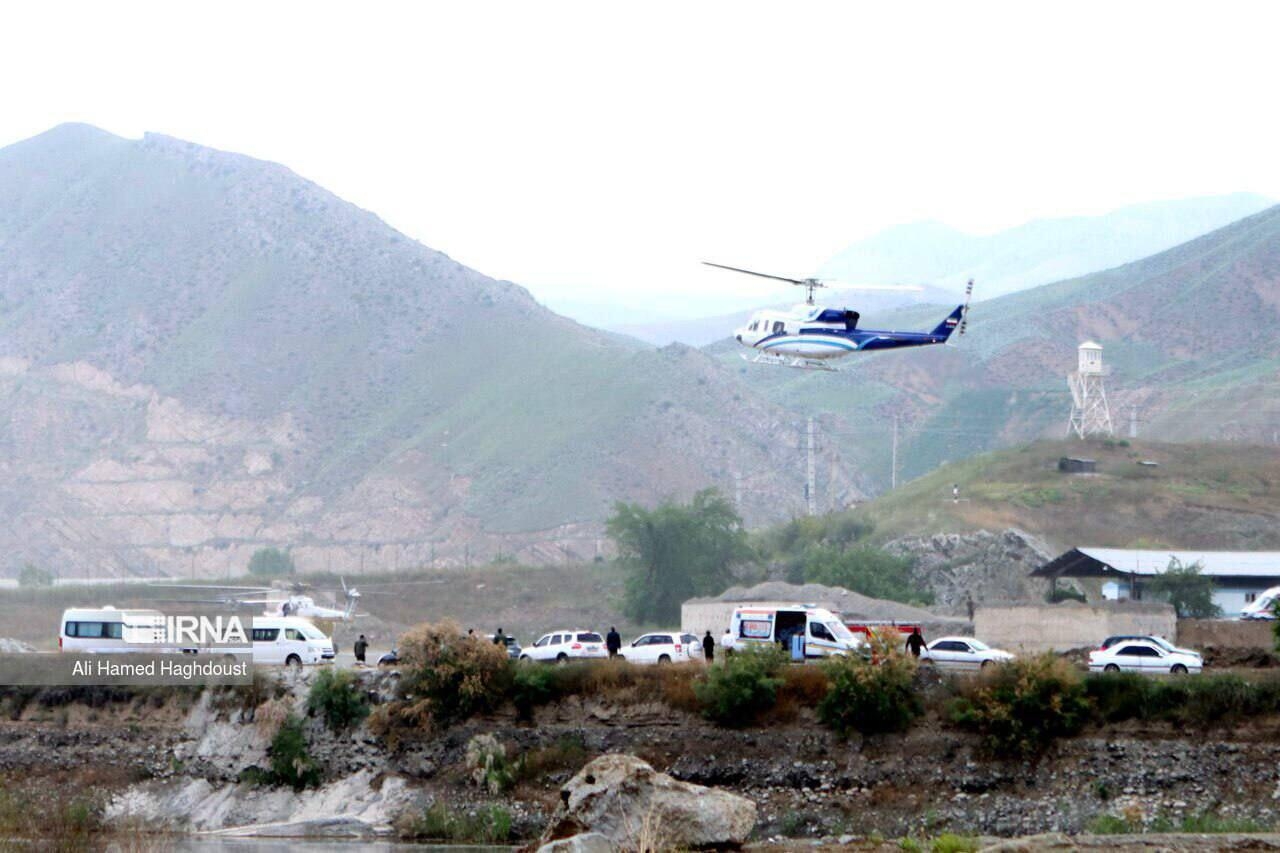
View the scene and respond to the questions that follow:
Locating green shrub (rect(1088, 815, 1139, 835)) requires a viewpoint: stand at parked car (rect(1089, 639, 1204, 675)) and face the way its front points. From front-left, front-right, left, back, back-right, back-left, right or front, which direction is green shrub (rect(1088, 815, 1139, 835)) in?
right

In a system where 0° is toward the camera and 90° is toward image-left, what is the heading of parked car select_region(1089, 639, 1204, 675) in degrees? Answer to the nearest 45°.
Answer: approximately 270°

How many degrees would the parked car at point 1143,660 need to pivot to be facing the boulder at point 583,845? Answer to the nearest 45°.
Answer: approximately 90° to its right

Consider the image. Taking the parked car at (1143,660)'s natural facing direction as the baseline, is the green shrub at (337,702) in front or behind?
behind

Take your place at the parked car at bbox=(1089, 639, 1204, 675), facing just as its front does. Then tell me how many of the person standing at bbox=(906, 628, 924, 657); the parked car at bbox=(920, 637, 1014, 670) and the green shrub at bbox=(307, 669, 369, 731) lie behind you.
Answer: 3

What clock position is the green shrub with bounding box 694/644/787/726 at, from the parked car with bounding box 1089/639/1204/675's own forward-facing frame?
The green shrub is roughly at 5 o'clock from the parked car.

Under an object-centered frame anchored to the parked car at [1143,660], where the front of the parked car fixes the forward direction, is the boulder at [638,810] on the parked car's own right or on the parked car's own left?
on the parked car's own right

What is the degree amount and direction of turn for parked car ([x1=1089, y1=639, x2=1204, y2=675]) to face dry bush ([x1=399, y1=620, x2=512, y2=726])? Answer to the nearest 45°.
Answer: approximately 180°

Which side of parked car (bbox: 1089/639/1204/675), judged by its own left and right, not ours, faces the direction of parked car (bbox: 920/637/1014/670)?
back

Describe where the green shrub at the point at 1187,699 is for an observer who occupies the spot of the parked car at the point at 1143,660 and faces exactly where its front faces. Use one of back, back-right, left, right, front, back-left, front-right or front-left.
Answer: right

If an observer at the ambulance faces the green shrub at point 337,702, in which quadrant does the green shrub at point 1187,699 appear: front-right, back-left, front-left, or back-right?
back-left

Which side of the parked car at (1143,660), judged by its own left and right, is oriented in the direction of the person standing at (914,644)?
back

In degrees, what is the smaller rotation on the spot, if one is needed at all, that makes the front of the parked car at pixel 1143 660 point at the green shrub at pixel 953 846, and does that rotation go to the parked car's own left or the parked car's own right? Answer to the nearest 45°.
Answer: approximately 90° to the parked car's own right

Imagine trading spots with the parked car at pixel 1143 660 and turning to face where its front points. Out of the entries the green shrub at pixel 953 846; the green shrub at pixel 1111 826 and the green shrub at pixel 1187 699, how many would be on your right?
3
